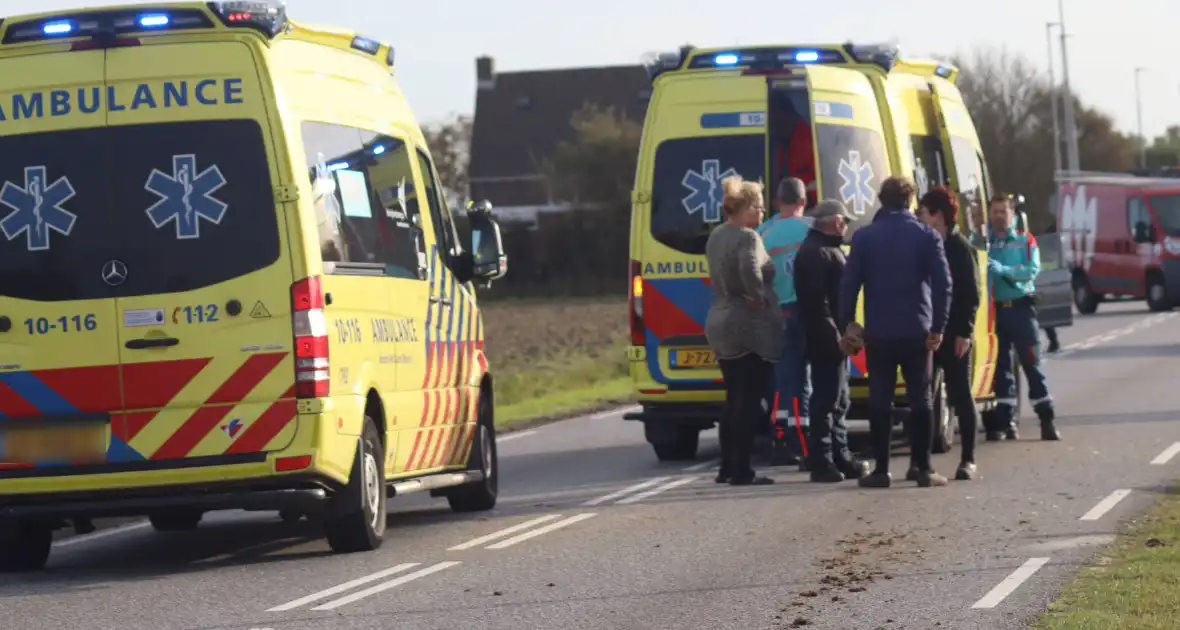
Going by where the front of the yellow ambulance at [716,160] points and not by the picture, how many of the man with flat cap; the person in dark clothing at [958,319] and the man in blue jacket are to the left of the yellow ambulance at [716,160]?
0

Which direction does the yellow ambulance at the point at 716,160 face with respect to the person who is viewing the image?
facing away from the viewer and to the right of the viewer

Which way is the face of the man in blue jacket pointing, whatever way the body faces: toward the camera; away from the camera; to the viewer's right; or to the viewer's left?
away from the camera

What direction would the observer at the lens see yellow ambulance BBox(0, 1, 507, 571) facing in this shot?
facing away from the viewer and to the right of the viewer

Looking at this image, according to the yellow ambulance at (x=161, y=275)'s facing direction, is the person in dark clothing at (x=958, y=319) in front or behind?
in front

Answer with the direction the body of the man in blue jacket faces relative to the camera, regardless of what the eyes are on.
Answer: away from the camera

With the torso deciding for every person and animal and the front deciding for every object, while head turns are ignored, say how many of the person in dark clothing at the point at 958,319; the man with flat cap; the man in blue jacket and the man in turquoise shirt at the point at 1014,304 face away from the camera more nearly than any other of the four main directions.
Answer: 1

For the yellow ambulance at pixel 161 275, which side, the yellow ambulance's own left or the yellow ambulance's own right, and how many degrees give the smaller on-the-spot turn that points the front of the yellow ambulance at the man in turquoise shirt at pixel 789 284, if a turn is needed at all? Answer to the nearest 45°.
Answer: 0° — it already faces them

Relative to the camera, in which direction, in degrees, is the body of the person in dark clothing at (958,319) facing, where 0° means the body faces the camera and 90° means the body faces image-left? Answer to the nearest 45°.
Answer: approximately 90°

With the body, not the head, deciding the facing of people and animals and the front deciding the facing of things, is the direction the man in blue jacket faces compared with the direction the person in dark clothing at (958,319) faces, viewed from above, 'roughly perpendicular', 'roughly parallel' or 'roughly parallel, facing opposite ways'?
roughly perpendicular

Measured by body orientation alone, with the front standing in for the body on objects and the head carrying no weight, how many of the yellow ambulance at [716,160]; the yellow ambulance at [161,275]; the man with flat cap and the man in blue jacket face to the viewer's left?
0

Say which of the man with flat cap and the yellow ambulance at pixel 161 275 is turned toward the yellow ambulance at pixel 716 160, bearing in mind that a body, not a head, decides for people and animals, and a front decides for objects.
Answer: the yellow ambulance at pixel 161 275

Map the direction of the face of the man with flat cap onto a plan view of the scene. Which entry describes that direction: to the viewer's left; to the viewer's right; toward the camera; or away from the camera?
to the viewer's right

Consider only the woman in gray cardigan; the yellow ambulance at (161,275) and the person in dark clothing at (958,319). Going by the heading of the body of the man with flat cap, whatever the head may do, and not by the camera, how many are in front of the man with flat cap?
1

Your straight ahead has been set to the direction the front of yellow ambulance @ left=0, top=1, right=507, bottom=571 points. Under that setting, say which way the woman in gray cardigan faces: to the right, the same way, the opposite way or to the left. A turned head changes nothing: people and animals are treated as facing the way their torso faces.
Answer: the same way

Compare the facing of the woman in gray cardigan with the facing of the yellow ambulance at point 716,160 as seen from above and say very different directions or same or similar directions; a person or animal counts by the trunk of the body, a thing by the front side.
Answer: same or similar directions
